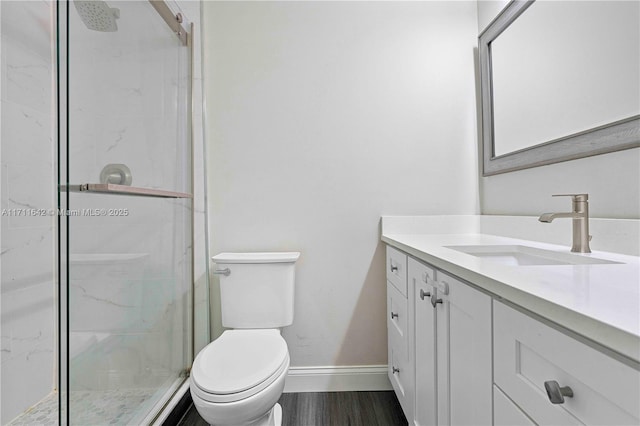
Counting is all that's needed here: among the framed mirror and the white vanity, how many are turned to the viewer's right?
0

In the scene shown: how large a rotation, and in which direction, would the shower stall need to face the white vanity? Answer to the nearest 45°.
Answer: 0° — it already faces it

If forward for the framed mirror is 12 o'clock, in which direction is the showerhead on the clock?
The showerhead is roughly at 12 o'clock from the framed mirror.

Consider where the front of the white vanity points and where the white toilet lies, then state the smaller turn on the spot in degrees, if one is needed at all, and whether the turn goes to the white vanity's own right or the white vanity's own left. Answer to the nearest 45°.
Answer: approximately 45° to the white vanity's own right

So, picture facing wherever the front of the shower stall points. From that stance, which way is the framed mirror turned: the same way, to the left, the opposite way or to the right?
the opposite way

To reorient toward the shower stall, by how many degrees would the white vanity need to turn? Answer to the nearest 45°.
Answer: approximately 45° to its right

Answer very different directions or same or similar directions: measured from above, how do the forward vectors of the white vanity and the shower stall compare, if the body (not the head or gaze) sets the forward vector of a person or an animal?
very different directions

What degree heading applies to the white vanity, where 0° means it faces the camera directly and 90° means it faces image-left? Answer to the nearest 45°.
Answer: approximately 45°

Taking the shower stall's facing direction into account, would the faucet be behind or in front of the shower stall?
in front

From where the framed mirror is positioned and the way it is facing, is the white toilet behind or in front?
in front

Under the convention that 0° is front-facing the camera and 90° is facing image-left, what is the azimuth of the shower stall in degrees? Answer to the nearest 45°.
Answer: approximately 315°
